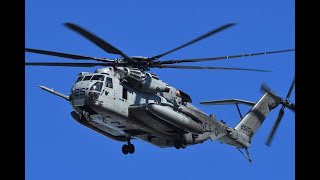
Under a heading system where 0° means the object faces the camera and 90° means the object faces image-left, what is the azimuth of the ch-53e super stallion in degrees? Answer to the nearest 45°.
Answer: approximately 45°
